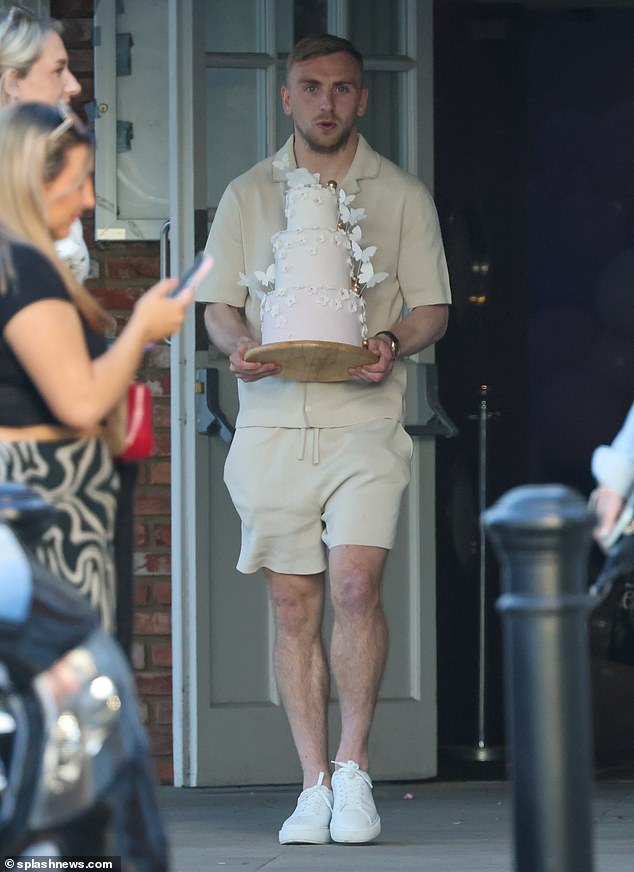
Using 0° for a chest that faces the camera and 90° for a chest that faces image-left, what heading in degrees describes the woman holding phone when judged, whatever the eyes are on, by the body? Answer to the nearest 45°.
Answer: approximately 270°

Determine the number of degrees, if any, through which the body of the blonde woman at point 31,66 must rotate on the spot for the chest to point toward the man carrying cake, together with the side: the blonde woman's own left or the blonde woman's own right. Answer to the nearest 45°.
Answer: approximately 45° to the blonde woman's own left

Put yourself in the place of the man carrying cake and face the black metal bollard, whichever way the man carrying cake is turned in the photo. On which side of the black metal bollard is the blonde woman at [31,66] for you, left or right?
right

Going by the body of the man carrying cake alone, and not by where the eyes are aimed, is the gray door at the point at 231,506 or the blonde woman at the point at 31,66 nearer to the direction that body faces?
the blonde woman

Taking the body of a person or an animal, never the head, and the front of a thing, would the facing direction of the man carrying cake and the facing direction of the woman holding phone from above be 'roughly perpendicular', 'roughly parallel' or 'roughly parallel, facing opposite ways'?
roughly perpendicular

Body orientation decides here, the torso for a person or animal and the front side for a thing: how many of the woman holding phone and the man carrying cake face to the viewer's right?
1

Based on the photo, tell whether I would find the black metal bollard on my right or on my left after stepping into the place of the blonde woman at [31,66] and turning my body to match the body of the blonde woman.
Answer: on my right

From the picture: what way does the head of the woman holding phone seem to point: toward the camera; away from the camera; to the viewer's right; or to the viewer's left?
to the viewer's right

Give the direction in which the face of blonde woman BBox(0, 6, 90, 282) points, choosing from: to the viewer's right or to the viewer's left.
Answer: to the viewer's right

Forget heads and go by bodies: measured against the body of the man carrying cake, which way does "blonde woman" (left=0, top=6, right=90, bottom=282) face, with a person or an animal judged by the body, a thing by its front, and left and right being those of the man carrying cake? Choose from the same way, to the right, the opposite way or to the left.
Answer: to the left

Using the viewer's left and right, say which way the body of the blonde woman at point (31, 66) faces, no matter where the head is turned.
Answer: facing to the right of the viewer

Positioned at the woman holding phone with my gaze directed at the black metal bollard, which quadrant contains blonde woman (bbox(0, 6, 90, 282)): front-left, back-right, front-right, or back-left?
back-left
